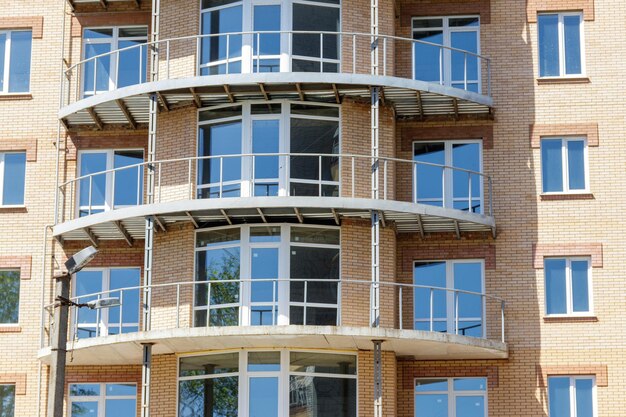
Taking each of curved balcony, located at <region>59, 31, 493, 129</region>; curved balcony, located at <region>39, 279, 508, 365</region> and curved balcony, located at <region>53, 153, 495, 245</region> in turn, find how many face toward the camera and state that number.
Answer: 3

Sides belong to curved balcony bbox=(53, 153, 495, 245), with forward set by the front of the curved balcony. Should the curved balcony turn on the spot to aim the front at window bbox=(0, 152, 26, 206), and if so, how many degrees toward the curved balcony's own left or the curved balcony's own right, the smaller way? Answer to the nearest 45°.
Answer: approximately 90° to the curved balcony's own right

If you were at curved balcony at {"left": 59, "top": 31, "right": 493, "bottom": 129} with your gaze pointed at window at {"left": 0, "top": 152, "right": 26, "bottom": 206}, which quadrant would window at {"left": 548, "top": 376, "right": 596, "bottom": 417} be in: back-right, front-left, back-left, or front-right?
back-right

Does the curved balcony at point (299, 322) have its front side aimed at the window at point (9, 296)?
no

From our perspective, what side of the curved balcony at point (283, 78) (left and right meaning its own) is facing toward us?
front

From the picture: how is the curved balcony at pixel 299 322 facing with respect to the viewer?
toward the camera

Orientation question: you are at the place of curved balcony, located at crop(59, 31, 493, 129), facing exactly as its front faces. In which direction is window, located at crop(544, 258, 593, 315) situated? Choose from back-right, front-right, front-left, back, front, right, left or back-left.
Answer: left

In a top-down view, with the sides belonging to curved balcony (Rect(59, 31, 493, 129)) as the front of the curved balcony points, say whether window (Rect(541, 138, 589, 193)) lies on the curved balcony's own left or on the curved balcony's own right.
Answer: on the curved balcony's own left

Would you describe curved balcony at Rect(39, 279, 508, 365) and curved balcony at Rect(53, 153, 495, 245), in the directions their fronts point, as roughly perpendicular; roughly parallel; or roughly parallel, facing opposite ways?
roughly parallel

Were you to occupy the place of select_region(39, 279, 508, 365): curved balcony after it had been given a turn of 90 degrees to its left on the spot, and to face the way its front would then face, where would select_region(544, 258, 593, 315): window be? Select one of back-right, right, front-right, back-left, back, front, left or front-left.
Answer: front

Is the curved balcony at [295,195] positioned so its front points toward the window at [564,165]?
no

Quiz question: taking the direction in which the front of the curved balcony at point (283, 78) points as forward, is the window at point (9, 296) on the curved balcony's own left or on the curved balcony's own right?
on the curved balcony's own right

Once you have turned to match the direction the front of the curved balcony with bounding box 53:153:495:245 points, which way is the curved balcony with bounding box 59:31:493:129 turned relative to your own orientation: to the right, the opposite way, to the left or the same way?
the same way

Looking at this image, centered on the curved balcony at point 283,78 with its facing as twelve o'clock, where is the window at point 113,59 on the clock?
The window is roughly at 4 o'clock from the curved balcony.

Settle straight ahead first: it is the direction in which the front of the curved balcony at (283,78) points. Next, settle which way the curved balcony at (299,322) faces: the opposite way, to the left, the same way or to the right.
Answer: the same way
